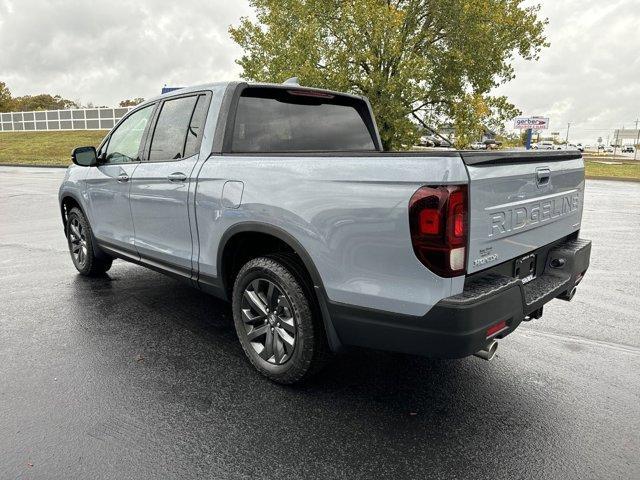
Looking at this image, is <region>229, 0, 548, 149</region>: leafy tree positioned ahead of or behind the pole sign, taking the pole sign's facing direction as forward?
ahead

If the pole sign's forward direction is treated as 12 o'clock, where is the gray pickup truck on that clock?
The gray pickup truck is roughly at 12 o'clock from the pole sign.

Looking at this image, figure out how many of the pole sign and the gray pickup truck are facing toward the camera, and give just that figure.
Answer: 1

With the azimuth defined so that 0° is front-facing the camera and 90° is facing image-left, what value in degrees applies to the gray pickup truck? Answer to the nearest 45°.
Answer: approximately 135°

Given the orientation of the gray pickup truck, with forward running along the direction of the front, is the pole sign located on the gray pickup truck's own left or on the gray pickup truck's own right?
on the gray pickup truck's own right

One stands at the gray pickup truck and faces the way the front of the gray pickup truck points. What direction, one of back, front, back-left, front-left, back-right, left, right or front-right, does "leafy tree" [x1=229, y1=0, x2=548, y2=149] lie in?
front-right

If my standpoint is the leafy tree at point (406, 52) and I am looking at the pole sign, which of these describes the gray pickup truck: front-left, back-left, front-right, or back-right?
back-right
